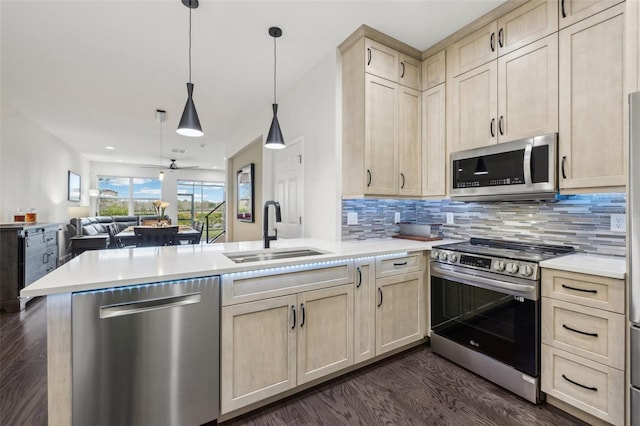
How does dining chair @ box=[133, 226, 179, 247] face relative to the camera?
away from the camera

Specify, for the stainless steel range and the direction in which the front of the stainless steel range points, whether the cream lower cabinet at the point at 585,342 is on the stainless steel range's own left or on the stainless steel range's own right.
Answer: on the stainless steel range's own left

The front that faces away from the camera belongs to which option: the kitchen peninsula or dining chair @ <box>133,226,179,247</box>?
the dining chair

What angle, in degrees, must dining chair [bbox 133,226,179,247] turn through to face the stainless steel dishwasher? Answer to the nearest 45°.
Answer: approximately 180°

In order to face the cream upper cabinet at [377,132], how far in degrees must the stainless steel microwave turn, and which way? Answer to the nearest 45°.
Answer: approximately 45° to its right

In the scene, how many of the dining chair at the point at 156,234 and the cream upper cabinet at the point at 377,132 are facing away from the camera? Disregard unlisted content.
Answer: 1

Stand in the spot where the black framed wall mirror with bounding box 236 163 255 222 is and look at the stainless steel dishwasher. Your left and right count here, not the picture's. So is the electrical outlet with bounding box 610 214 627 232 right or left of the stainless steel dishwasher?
left

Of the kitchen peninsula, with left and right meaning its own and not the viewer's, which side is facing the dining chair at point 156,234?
back
